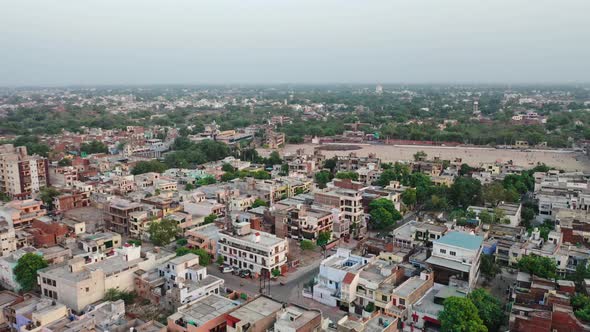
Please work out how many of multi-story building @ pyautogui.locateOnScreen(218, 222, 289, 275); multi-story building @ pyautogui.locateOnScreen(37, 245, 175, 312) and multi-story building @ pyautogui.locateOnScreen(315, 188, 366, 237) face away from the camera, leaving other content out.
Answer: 0

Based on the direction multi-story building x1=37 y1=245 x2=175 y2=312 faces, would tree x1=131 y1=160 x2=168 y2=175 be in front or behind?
behind

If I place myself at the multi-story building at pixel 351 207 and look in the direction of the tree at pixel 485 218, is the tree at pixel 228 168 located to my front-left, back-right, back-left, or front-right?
back-left

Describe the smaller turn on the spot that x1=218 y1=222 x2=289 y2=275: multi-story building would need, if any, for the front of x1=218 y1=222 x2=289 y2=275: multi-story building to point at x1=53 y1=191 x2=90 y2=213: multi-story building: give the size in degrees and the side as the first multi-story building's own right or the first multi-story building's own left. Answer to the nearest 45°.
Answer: approximately 90° to the first multi-story building's own right

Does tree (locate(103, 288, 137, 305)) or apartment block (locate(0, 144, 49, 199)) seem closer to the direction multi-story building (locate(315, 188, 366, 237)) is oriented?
the tree

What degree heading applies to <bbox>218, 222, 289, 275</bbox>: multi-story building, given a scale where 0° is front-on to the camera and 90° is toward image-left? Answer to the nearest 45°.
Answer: approximately 45°

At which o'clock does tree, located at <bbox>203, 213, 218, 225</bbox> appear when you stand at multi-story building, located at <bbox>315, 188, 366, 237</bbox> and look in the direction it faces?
The tree is roughly at 4 o'clock from the multi-story building.

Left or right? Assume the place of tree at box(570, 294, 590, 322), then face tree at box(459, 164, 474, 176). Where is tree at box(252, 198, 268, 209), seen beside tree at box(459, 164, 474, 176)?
left

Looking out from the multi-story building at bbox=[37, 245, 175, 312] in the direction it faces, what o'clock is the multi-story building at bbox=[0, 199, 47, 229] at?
the multi-story building at bbox=[0, 199, 47, 229] is roughly at 4 o'clock from the multi-story building at bbox=[37, 245, 175, 312].

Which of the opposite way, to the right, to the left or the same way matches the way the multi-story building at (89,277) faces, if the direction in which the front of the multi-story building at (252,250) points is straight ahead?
the same way

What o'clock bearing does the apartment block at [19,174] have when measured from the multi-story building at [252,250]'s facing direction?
The apartment block is roughly at 3 o'clock from the multi-story building.

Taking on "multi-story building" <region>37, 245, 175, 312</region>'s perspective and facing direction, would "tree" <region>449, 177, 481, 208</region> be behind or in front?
behind

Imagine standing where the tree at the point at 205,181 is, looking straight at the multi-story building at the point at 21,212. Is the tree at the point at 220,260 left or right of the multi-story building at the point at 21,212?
left

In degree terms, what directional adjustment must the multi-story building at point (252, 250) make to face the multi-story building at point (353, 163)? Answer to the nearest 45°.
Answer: approximately 180°

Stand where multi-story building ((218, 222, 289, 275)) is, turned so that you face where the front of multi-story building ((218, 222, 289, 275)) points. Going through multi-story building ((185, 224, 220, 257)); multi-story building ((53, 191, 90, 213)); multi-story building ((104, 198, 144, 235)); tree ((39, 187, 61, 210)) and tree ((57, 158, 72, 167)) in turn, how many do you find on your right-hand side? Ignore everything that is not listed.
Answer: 5

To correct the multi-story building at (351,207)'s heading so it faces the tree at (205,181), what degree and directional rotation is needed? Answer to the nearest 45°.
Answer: approximately 180°

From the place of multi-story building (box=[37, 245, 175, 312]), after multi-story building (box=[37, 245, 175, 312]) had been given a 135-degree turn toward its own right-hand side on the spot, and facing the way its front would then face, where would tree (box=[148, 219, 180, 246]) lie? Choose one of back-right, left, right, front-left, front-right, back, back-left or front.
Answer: front-right

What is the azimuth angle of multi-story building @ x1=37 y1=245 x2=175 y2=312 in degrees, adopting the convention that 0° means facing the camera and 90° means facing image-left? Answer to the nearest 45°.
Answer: approximately 45°
